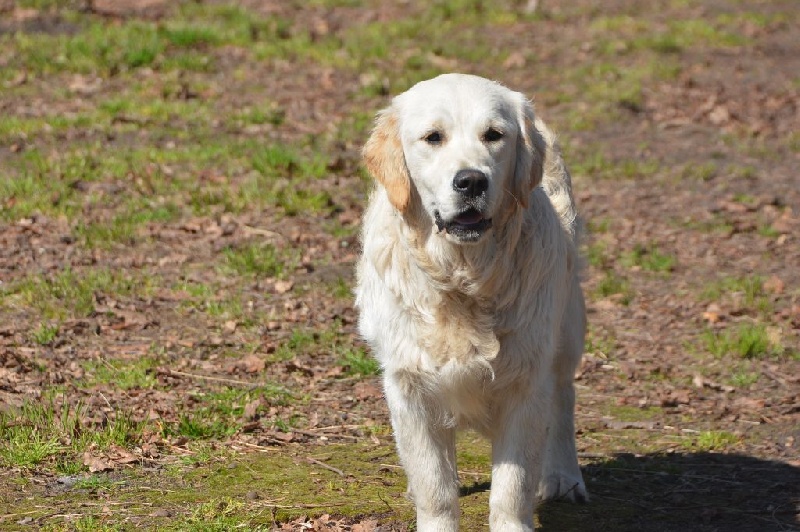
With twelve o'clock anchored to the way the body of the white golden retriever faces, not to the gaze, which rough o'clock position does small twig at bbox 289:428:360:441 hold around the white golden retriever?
The small twig is roughly at 5 o'clock from the white golden retriever.

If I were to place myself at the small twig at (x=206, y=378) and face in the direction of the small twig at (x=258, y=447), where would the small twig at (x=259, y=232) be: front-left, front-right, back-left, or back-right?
back-left

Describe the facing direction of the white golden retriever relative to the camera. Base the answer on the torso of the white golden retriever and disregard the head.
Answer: toward the camera

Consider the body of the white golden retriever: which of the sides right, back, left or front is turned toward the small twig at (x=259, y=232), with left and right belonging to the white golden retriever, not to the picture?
back

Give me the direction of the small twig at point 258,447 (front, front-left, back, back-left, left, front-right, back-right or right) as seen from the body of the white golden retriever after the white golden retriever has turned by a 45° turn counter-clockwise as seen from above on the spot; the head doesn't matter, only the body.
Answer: back

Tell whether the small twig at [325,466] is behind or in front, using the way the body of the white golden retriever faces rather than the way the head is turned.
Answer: behind

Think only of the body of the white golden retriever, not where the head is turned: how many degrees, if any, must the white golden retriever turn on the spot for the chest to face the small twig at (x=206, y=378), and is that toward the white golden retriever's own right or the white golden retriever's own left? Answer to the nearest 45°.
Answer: approximately 135° to the white golden retriever's own right

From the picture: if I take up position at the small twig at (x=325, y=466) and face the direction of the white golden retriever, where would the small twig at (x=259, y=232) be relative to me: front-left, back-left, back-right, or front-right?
back-left
